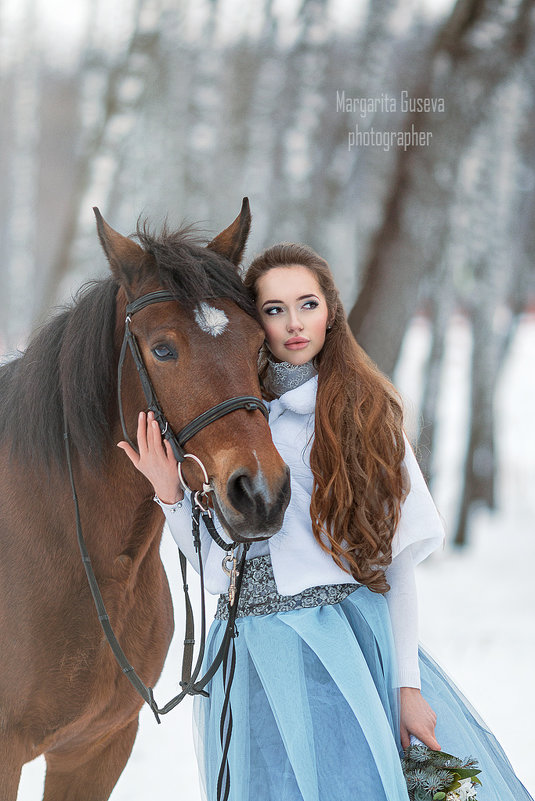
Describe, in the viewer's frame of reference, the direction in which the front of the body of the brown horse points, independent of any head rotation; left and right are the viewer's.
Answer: facing the viewer and to the right of the viewer

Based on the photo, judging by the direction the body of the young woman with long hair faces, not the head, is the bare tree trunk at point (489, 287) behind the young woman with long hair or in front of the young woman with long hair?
behind

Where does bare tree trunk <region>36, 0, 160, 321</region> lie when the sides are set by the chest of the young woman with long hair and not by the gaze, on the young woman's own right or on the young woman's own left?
on the young woman's own right

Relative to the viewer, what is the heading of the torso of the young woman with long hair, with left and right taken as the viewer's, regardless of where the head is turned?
facing the viewer and to the left of the viewer

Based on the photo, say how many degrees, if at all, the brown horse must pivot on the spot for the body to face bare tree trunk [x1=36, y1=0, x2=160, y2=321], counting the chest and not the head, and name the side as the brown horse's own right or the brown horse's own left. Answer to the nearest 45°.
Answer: approximately 135° to the brown horse's own left

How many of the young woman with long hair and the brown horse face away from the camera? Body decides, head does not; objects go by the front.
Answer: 0
